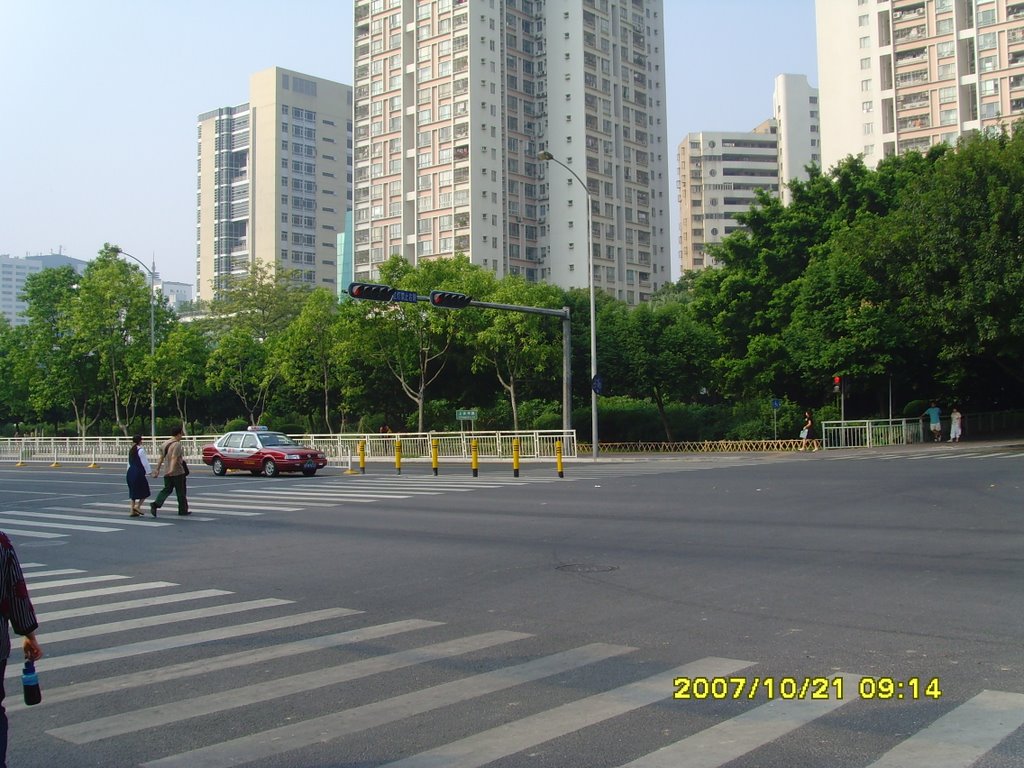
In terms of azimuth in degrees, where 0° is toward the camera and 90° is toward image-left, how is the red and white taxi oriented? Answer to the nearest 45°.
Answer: approximately 315°

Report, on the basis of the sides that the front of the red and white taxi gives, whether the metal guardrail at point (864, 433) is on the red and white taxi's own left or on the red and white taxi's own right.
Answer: on the red and white taxi's own left

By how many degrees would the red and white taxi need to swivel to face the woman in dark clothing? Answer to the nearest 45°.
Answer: approximately 45° to its right

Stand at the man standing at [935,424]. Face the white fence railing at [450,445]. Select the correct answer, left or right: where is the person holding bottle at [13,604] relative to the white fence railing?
left

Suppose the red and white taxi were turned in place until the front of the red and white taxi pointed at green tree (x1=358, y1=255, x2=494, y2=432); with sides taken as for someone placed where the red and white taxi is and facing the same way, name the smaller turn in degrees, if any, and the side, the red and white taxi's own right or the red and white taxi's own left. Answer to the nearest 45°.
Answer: approximately 90° to the red and white taxi's own left

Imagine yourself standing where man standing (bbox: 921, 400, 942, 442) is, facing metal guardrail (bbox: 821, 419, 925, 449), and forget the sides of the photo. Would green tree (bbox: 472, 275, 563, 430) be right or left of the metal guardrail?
right
